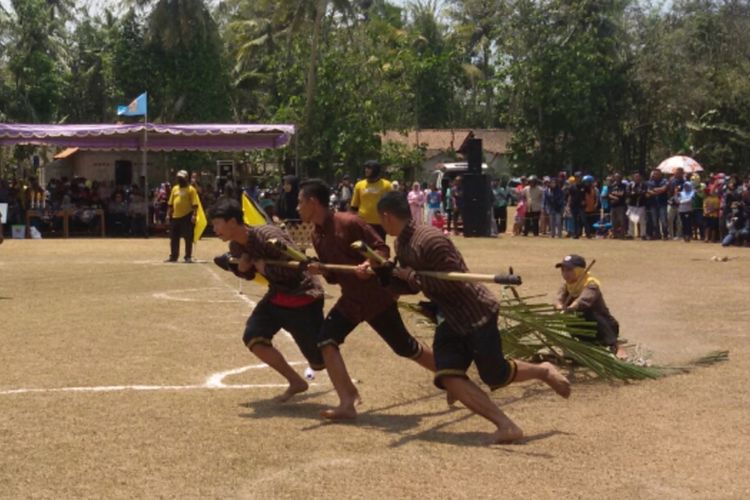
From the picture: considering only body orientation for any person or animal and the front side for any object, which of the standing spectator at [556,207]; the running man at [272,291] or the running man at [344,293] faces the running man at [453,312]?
the standing spectator

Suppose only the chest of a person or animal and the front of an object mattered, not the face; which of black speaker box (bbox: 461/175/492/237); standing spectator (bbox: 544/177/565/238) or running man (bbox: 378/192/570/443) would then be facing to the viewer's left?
the running man

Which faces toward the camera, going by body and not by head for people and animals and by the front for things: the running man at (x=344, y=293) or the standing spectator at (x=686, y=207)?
the standing spectator

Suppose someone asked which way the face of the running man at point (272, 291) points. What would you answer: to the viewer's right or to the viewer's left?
to the viewer's left

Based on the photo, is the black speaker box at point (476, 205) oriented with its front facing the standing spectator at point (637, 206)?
no

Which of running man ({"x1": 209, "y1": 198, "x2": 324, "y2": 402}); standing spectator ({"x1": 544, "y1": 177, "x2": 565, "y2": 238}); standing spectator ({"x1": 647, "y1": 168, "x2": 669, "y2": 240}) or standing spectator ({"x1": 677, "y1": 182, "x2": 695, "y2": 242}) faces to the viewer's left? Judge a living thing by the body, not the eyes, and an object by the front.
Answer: the running man

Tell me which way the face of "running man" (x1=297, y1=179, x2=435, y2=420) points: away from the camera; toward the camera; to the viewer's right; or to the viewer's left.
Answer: to the viewer's left

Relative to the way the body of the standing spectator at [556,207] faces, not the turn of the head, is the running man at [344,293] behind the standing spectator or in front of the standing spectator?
in front

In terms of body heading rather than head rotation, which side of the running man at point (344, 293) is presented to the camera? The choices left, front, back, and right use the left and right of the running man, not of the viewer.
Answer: left

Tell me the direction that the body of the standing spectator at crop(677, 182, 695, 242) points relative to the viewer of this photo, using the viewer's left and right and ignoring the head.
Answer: facing the viewer

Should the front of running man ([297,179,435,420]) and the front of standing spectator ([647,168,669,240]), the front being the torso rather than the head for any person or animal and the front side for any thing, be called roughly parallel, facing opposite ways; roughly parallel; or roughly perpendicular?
roughly perpendicular

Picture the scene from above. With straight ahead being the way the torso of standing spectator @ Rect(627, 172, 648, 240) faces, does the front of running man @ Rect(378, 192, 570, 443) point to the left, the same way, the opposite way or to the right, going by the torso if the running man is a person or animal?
to the right

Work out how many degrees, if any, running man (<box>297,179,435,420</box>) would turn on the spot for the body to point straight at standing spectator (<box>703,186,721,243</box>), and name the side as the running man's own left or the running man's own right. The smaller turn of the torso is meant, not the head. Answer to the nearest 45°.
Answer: approximately 135° to the running man's own right

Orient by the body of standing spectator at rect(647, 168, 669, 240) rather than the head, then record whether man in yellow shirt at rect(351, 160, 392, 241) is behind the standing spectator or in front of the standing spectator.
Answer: in front

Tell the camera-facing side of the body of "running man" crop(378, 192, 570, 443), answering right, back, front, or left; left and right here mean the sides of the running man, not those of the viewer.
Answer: left

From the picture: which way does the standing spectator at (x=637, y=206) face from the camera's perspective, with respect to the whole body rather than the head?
toward the camera
